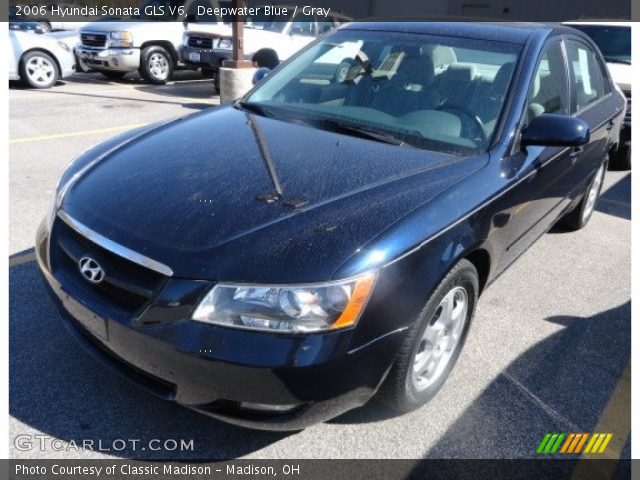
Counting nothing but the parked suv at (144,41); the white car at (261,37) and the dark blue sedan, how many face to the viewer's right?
0

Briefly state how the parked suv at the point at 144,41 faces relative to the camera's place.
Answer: facing the viewer and to the left of the viewer

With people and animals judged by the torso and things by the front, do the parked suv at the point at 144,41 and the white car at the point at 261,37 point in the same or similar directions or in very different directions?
same or similar directions

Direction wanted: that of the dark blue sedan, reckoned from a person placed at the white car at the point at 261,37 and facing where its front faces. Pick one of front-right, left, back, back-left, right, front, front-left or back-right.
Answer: front-left

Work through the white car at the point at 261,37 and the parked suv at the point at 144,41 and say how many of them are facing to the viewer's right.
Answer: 0

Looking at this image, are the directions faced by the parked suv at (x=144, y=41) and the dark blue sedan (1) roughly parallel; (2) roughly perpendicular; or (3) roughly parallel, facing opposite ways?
roughly parallel

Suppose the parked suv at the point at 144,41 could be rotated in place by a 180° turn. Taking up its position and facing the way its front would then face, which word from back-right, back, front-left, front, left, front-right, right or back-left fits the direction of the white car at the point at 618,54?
right

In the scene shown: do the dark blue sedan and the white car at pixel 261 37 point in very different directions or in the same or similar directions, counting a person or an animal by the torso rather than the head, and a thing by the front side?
same or similar directions

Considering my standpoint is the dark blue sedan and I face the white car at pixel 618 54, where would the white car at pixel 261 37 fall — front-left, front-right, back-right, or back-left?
front-left

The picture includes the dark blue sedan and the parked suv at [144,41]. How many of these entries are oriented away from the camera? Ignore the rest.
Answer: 0

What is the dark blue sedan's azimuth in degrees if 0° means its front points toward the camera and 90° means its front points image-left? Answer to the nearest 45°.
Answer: approximately 45°

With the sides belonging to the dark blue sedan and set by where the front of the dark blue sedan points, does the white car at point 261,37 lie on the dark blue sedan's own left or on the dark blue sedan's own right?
on the dark blue sedan's own right

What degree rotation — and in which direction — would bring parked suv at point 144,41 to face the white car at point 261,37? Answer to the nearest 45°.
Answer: approximately 135° to its left

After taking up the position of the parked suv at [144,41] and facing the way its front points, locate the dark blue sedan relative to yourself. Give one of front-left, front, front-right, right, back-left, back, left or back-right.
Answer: front-left
